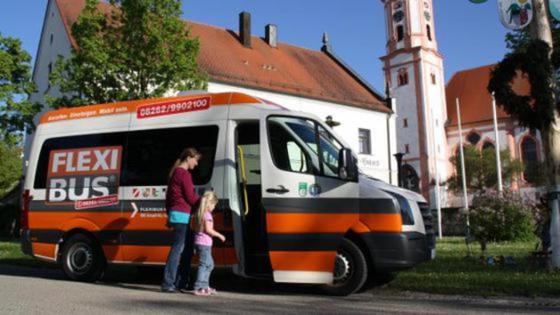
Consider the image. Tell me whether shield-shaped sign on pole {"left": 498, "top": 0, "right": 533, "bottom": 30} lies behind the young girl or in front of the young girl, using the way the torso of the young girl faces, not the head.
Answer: in front

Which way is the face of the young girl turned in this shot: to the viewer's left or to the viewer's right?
to the viewer's right

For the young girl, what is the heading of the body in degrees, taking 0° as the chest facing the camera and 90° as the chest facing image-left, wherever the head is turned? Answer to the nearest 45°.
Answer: approximately 270°

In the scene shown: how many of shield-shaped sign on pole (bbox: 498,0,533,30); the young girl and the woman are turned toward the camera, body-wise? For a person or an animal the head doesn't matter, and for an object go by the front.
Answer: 1

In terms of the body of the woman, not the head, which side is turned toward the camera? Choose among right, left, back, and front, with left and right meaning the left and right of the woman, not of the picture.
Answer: right

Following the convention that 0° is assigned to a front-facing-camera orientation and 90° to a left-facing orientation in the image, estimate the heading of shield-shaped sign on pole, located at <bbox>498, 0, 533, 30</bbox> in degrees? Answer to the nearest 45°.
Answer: approximately 0°

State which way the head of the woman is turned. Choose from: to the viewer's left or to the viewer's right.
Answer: to the viewer's right

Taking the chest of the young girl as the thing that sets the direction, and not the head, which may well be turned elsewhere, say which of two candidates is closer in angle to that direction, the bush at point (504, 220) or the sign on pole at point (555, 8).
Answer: the sign on pole

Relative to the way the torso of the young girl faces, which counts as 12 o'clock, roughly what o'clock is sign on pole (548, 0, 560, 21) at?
The sign on pole is roughly at 12 o'clock from the young girl.

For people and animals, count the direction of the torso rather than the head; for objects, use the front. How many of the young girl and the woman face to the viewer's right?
2
